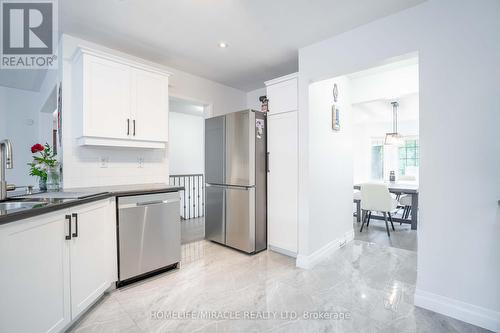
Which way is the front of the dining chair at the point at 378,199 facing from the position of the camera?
facing away from the viewer and to the right of the viewer

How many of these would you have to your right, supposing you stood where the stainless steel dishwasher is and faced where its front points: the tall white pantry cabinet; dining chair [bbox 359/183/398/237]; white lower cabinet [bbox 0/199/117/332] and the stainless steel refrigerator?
1

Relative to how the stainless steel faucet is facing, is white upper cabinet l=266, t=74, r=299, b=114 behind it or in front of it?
in front

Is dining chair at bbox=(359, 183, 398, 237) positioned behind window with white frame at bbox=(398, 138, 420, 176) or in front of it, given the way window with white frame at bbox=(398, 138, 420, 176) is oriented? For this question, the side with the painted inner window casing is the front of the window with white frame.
in front

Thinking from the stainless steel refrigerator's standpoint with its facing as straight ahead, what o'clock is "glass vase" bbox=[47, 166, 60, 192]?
The glass vase is roughly at 1 o'clock from the stainless steel refrigerator.

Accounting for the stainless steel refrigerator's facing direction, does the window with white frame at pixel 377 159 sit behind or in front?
behind

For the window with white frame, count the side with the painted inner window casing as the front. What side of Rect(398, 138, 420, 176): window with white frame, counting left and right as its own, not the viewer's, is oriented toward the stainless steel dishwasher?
front

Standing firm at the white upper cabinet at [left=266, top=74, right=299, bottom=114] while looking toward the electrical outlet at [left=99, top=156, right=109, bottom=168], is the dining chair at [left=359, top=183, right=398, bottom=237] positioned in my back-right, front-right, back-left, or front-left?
back-right

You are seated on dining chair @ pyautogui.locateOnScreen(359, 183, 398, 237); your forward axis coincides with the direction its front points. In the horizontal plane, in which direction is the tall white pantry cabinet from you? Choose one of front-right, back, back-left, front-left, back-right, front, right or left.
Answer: back

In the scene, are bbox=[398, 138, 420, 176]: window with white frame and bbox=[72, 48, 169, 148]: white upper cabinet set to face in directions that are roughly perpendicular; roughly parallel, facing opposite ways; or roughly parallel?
roughly perpendicular

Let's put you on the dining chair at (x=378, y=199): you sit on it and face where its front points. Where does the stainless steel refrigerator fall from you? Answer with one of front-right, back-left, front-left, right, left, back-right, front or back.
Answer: back

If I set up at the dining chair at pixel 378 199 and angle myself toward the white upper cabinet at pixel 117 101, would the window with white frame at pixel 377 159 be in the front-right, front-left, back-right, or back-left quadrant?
back-right

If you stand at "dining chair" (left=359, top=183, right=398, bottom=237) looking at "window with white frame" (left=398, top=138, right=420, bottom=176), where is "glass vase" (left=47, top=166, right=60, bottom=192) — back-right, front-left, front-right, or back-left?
back-left

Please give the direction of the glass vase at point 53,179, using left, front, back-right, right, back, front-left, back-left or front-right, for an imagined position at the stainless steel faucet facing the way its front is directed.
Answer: left

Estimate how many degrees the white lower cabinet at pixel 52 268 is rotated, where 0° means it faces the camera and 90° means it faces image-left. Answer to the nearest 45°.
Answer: approximately 315°

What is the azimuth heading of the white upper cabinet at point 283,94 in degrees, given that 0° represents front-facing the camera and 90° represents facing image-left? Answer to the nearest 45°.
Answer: approximately 45°

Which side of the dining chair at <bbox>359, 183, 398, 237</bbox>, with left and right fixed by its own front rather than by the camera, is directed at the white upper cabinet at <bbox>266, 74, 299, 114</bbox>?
back
